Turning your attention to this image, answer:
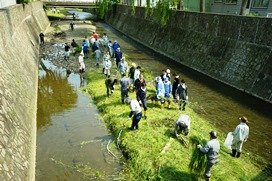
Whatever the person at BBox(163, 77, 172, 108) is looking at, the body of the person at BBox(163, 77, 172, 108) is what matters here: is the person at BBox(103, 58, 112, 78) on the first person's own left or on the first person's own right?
on the first person's own right

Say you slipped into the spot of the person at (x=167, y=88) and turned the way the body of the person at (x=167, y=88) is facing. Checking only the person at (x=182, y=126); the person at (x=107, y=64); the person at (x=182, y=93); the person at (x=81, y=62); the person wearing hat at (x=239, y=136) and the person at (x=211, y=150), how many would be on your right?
2

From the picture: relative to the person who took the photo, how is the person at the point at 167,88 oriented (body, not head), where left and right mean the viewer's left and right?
facing the viewer and to the left of the viewer

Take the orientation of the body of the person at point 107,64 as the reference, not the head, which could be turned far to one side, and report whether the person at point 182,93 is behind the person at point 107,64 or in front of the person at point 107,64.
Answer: in front

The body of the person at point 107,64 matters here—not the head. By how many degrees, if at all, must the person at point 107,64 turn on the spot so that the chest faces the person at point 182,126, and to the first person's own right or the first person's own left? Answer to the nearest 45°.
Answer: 0° — they already face them

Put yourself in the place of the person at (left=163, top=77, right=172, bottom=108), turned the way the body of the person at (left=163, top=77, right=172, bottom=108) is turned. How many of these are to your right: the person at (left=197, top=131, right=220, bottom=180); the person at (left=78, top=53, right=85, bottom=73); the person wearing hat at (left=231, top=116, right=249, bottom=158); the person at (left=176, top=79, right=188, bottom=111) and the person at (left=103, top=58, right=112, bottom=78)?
2

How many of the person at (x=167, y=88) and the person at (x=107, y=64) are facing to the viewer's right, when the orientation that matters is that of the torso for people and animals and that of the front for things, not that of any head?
0

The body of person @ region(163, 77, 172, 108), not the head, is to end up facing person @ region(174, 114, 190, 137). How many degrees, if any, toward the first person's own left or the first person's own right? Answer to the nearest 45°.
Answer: approximately 45° to the first person's own left

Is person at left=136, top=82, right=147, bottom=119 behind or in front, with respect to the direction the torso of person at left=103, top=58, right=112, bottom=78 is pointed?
in front

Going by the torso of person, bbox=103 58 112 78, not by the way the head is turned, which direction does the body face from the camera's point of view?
toward the camera
